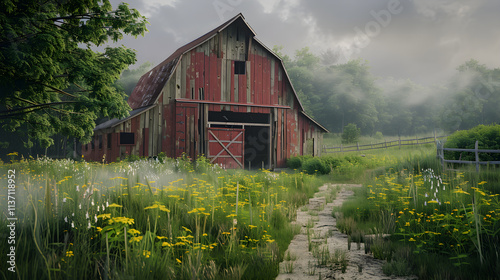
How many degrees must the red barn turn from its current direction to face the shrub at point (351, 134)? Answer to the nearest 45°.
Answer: approximately 90° to its left

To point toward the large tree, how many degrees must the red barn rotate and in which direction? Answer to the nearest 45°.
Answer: approximately 90° to its right

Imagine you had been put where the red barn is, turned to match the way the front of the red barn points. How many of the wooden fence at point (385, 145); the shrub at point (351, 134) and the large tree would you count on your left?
2

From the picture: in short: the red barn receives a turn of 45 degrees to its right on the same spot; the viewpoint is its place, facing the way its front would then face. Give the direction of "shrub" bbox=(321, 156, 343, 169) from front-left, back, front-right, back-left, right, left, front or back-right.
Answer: left

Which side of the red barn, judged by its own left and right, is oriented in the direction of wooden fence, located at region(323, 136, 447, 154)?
left
